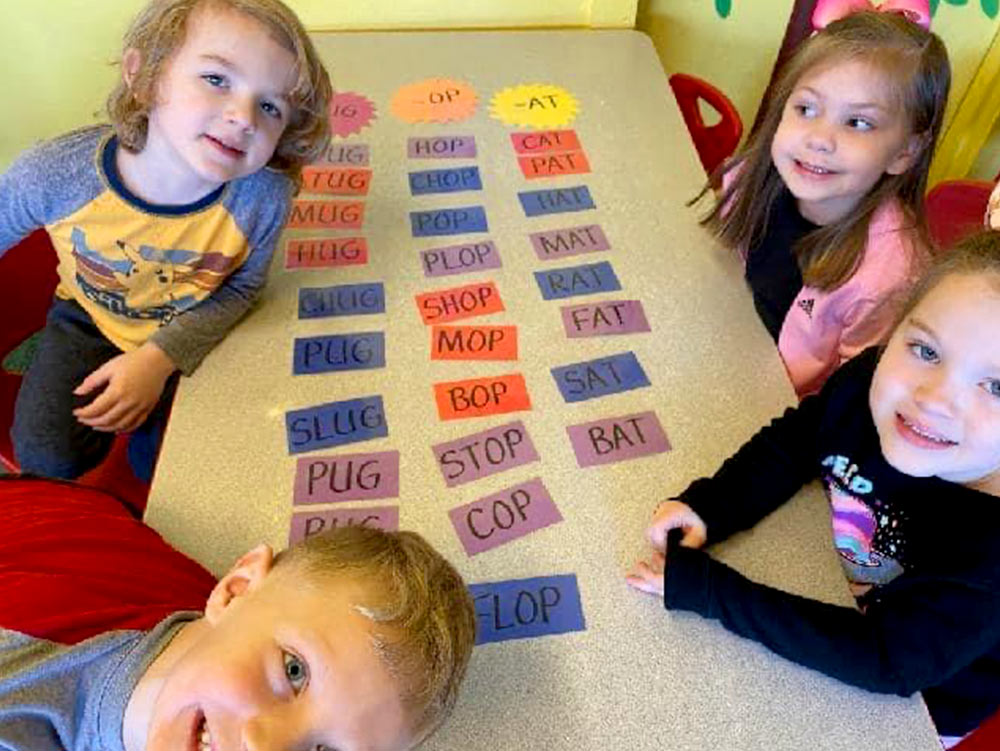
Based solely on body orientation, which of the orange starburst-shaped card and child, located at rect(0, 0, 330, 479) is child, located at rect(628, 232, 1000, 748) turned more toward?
the child

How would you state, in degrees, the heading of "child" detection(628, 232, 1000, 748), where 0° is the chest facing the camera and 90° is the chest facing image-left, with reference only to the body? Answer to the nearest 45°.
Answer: approximately 45°

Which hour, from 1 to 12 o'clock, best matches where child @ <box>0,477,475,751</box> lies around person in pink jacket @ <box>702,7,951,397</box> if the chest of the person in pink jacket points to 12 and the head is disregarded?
The child is roughly at 11 o'clock from the person in pink jacket.

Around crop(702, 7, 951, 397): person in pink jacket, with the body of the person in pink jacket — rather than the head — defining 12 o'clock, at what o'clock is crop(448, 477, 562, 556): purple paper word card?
The purple paper word card is roughly at 11 o'clock from the person in pink jacket.

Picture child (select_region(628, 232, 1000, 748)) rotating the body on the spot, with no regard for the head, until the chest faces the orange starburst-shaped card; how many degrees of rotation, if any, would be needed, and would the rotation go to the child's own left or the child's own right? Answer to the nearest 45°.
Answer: approximately 90° to the child's own right
